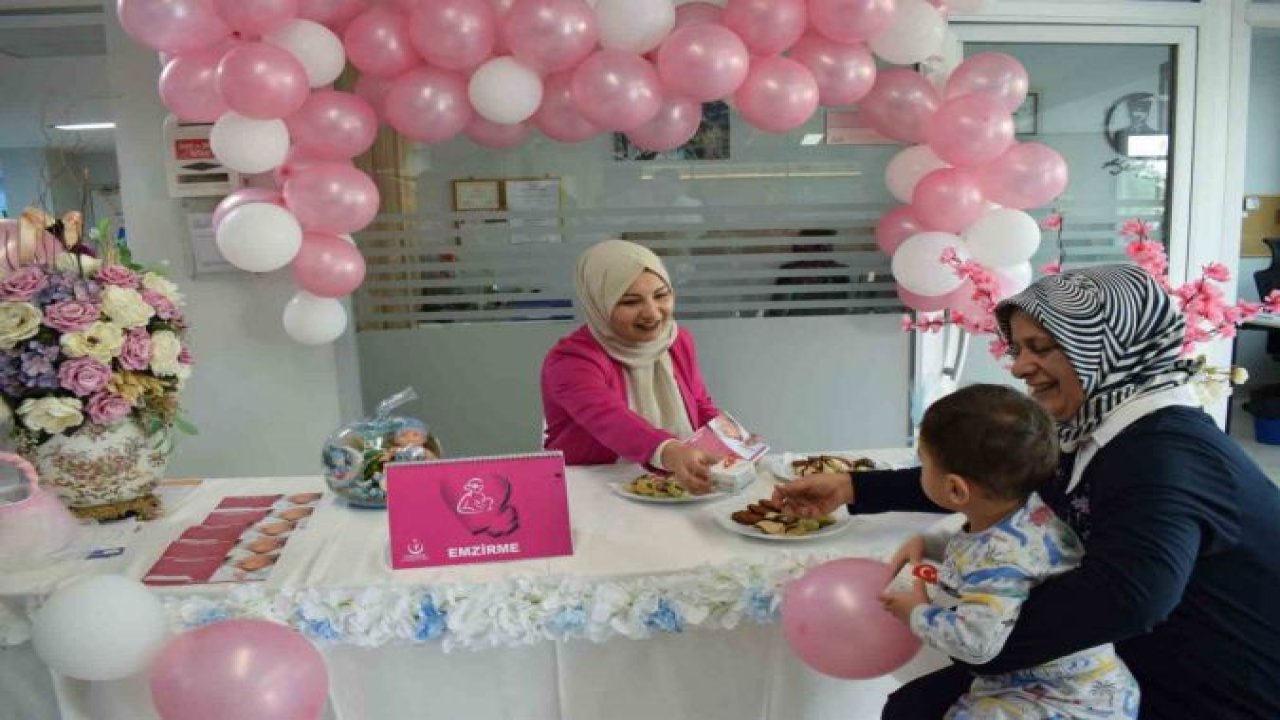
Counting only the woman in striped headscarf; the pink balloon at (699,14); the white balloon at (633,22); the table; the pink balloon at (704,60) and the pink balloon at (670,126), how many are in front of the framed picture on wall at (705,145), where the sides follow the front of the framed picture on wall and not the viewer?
6

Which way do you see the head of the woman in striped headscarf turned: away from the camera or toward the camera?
toward the camera

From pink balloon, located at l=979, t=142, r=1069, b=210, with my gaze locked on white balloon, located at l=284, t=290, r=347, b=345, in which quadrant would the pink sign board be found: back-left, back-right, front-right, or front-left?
front-left

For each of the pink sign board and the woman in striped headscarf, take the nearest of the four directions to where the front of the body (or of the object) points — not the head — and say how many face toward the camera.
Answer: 1

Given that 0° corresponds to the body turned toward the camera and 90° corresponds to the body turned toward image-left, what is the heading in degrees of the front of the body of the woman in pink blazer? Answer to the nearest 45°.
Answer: approximately 315°

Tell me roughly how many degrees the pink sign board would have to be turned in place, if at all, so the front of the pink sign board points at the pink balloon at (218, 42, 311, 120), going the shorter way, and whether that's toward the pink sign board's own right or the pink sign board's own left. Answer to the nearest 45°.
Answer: approximately 135° to the pink sign board's own right

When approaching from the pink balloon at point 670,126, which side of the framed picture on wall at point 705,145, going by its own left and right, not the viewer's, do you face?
front

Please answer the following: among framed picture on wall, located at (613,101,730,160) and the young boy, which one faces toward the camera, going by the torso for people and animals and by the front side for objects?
the framed picture on wall

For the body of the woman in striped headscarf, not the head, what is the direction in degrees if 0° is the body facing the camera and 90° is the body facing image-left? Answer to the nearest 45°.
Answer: approximately 90°

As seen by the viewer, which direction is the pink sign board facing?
toward the camera

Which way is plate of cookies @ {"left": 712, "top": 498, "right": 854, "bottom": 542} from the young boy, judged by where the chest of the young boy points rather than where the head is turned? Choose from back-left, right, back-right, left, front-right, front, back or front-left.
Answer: front

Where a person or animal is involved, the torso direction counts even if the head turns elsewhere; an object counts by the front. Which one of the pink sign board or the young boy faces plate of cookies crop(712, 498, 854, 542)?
the young boy

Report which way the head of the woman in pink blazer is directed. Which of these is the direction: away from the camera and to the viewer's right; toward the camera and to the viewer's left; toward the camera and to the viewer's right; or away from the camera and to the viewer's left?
toward the camera and to the viewer's right

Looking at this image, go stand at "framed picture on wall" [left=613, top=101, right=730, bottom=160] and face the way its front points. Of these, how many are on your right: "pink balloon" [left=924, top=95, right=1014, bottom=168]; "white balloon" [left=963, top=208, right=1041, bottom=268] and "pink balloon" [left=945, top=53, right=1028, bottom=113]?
0

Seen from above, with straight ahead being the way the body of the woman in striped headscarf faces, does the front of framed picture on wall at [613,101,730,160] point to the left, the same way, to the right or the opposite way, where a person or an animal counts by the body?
to the left

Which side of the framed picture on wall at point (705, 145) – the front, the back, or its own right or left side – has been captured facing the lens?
front

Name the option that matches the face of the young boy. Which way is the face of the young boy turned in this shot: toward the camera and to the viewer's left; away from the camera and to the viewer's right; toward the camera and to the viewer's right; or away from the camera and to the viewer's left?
away from the camera and to the viewer's left
